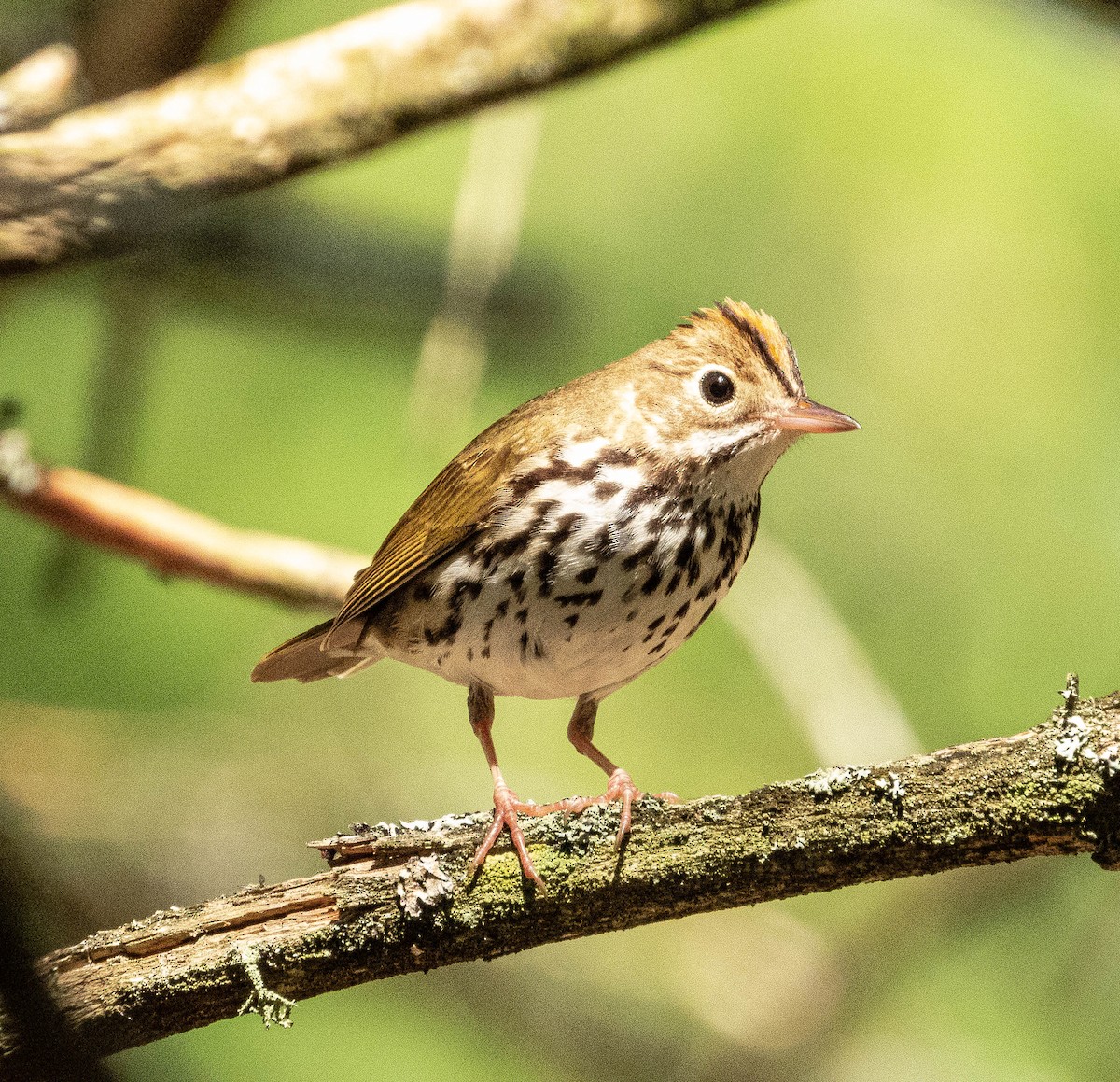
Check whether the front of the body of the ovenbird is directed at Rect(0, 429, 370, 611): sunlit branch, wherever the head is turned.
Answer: no

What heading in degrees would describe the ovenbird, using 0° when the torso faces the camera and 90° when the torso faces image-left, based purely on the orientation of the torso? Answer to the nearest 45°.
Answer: approximately 315°
